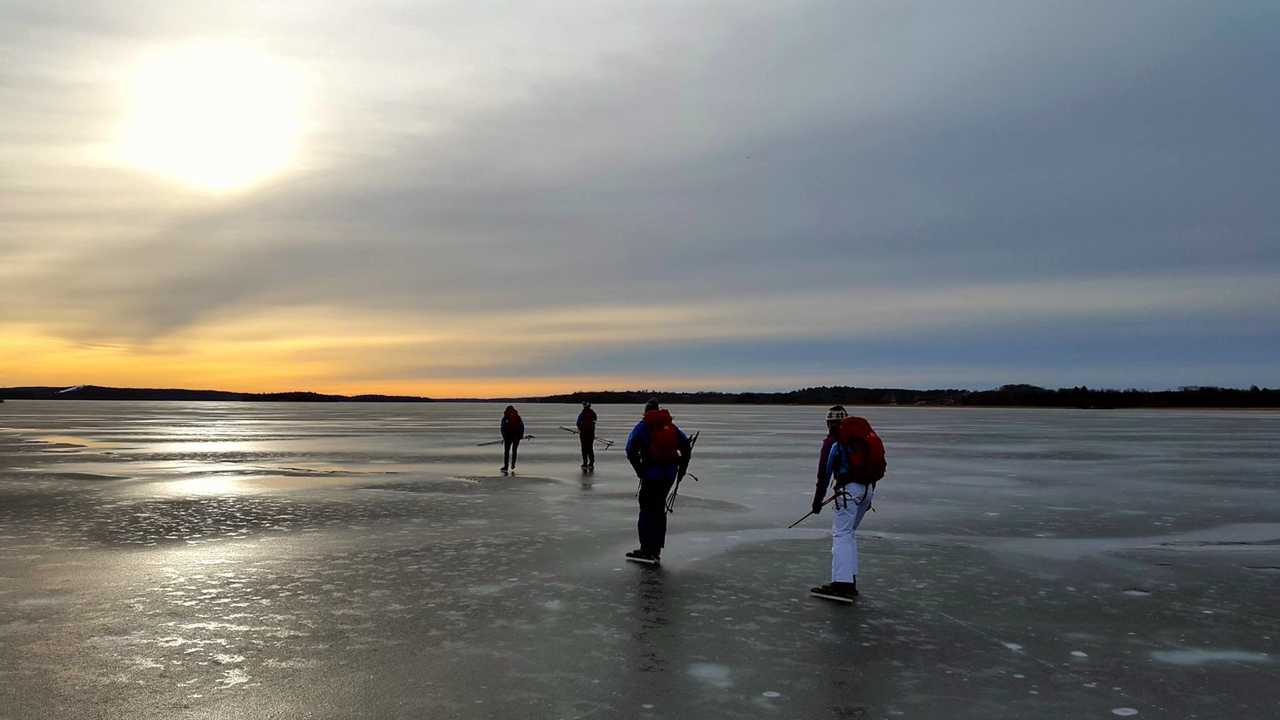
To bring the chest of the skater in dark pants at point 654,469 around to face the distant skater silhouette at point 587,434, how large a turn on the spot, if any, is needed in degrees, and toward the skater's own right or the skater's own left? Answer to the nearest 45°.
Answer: approximately 45° to the skater's own right

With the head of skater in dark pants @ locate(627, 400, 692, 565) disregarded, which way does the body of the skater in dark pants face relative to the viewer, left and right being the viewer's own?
facing away from the viewer and to the left of the viewer

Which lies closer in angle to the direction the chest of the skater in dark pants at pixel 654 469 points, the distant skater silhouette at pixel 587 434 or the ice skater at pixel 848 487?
the distant skater silhouette

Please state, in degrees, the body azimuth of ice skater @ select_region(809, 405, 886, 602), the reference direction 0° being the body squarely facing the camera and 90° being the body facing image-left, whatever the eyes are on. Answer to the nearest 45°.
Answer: approximately 135°
